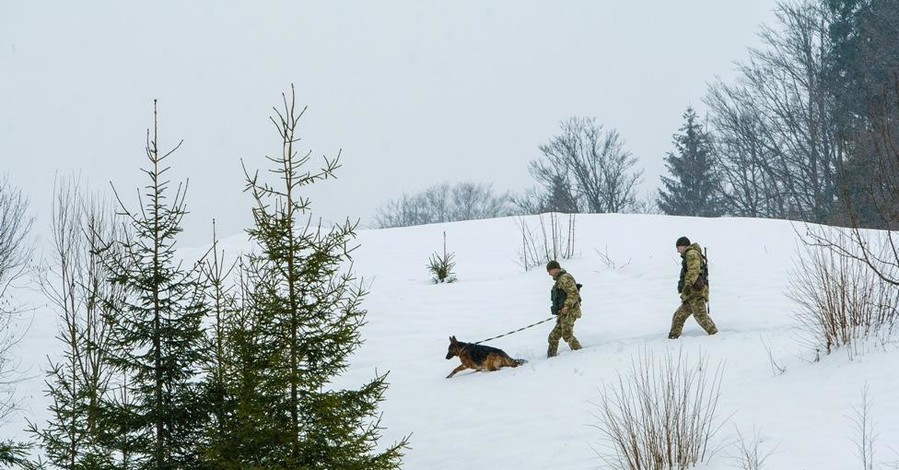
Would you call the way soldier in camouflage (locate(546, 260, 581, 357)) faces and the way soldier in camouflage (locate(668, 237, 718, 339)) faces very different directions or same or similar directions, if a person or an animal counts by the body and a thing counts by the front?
same or similar directions

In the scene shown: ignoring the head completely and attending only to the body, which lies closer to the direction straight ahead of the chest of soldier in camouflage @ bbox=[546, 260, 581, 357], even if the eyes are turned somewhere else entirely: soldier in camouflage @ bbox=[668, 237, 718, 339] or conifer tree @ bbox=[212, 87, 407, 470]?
the conifer tree

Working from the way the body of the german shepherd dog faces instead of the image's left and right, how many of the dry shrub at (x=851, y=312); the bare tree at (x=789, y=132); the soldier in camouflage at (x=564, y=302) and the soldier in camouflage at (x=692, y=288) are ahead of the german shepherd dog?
0

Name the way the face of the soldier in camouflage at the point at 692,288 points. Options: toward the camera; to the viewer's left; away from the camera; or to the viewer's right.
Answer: to the viewer's left

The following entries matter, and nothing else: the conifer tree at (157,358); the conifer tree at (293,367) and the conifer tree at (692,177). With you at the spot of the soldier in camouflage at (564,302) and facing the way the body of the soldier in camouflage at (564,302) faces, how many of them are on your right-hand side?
1

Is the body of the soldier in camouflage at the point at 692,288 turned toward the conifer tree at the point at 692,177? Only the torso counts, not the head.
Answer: no

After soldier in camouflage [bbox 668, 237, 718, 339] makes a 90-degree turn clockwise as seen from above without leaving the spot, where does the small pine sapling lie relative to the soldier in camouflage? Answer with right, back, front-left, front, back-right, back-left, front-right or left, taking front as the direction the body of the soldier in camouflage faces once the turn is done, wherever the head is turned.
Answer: front-left

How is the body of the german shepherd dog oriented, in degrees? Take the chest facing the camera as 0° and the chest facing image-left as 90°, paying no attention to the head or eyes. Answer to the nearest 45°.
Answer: approximately 90°

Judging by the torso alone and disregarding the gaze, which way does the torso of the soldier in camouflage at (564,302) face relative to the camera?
to the viewer's left

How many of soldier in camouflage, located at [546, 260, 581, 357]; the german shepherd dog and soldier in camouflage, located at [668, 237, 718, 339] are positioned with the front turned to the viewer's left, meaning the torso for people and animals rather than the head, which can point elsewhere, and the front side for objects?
3

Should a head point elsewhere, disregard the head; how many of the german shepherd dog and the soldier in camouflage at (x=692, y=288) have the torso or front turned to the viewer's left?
2

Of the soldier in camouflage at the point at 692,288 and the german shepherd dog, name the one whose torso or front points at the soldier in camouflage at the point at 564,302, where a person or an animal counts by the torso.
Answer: the soldier in camouflage at the point at 692,288

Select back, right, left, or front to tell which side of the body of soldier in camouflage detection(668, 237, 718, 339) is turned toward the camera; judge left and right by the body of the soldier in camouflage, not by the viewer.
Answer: left

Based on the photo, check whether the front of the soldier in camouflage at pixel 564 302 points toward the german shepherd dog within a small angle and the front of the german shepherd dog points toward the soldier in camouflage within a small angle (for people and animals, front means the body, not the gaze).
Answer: no

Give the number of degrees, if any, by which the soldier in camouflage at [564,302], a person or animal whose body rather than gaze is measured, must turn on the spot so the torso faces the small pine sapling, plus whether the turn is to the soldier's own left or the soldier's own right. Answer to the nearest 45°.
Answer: approximately 45° to the soldier's own right

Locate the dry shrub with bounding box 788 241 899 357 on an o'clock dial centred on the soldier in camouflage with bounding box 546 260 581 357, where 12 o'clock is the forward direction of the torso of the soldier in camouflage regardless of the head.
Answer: The dry shrub is roughly at 7 o'clock from the soldier in camouflage.

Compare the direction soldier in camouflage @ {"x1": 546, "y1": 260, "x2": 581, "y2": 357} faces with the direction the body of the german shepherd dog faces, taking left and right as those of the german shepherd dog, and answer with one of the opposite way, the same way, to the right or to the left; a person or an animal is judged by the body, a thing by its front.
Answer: the same way

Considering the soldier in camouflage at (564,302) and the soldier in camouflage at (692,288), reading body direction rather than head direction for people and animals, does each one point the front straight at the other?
no
